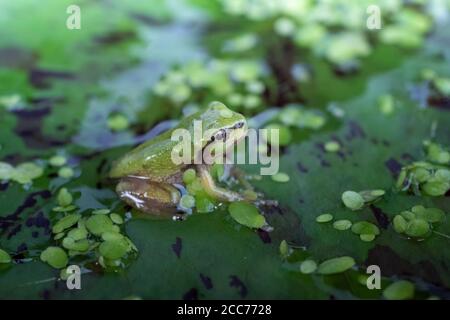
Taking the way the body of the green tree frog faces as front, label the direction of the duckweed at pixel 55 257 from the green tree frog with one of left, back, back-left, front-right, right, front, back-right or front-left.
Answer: back-right

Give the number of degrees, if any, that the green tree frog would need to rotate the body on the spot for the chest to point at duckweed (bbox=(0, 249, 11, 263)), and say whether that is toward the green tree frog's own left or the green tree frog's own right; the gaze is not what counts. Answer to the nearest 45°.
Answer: approximately 135° to the green tree frog's own right

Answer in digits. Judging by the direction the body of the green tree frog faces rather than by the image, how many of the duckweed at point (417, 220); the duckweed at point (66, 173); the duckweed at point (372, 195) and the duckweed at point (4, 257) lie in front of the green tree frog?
2

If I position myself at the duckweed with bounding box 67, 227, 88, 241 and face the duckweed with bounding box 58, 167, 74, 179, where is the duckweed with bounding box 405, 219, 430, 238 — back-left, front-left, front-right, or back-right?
back-right

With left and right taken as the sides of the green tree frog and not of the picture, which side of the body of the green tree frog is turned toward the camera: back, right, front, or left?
right

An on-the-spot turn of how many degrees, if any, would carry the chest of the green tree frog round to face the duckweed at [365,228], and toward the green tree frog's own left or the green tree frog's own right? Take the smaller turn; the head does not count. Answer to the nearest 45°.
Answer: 0° — it already faces it

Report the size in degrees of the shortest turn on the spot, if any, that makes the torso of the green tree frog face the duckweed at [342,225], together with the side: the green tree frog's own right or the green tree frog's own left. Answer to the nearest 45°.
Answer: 0° — it already faces it

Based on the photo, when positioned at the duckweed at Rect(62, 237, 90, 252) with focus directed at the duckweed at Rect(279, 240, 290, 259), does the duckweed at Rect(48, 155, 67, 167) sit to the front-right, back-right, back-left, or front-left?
back-left

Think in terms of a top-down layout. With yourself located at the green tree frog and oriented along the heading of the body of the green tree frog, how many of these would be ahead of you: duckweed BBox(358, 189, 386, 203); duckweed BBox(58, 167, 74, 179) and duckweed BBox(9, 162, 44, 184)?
1

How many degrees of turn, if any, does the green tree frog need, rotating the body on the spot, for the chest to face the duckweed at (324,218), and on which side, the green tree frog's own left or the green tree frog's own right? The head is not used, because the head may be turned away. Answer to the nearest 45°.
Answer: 0° — it already faces it
